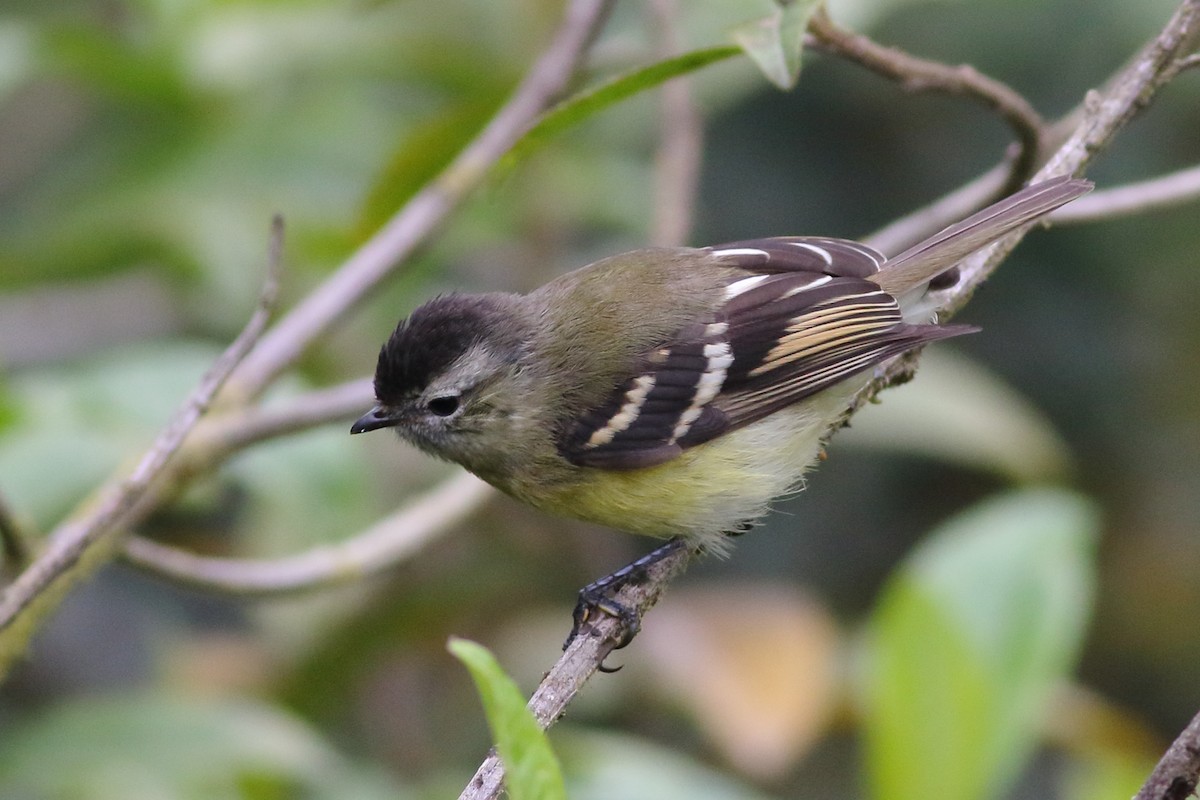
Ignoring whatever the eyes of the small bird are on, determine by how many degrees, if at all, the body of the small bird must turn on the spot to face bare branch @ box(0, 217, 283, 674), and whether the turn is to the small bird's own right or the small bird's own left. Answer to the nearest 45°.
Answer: approximately 45° to the small bird's own left

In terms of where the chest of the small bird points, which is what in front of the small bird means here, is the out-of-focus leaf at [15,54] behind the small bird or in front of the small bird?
in front

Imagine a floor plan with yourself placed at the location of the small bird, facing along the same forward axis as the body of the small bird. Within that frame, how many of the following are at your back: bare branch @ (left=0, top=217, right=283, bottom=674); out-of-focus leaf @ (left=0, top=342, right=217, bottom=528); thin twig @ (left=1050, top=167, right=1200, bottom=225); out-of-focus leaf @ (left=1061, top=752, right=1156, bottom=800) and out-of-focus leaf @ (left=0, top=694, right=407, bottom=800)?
2

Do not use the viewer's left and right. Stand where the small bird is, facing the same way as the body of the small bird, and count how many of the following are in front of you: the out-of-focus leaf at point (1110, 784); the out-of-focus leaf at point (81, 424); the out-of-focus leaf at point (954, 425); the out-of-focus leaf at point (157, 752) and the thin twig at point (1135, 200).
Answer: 2

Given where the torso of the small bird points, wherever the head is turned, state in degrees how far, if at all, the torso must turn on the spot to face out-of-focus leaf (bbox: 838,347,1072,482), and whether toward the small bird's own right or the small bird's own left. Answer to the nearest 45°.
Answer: approximately 135° to the small bird's own right

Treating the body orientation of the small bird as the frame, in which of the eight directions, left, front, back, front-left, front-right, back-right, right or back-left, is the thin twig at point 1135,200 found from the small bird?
back

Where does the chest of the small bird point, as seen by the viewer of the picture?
to the viewer's left

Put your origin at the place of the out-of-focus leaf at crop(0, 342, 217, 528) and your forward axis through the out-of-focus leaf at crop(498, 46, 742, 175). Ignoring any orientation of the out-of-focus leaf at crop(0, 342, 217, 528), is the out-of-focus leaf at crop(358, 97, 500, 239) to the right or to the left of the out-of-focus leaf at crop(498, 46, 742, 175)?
left

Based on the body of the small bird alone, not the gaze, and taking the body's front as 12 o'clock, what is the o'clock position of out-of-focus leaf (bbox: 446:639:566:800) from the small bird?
The out-of-focus leaf is roughly at 9 o'clock from the small bird.
